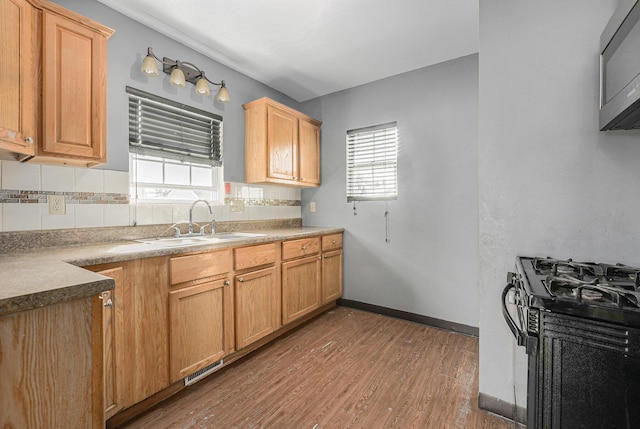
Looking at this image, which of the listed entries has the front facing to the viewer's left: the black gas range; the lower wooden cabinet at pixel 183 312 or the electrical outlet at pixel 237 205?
the black gas range

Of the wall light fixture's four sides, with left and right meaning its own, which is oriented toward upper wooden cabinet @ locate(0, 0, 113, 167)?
right

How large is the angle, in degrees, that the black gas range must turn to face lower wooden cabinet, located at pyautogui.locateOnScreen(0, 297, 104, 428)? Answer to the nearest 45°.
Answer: approximately 45° to its left

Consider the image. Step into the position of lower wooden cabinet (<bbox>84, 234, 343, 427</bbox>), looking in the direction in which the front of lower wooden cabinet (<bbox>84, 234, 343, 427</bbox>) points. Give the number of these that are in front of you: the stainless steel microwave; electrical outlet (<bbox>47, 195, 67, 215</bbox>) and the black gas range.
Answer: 2

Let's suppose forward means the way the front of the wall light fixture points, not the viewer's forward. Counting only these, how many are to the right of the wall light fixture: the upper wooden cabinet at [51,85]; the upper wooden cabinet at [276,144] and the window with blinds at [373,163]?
1

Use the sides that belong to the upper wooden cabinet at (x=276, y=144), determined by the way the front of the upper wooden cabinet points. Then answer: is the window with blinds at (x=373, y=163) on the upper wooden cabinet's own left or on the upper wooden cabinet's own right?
on the upper wooden cabinet's own left

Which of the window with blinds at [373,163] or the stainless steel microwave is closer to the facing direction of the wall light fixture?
the stainless steel microwave

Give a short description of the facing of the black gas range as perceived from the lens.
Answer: facing to the left of the viewer
